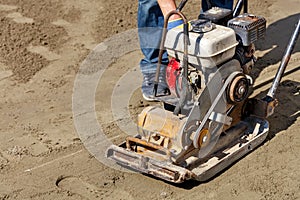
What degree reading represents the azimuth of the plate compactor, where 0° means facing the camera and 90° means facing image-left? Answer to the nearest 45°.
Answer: approximately 45°
